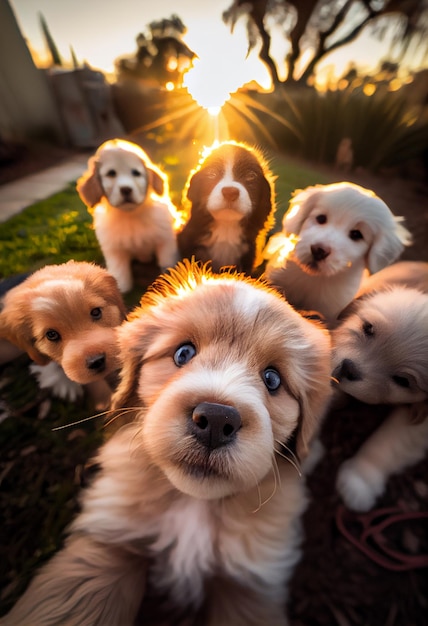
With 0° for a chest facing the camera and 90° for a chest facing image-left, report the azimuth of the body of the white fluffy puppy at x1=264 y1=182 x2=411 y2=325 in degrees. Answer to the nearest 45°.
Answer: approximately 0°

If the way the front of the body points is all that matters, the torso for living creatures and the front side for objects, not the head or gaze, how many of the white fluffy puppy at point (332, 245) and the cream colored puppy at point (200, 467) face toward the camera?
2
